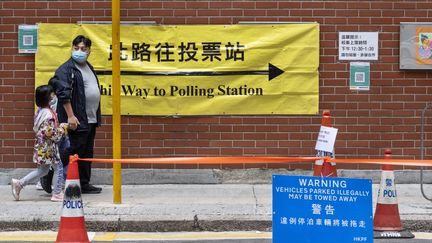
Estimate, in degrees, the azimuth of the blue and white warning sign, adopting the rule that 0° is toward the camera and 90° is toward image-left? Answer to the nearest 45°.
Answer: approximately 0°

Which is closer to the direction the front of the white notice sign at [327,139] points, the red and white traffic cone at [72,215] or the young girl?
the red and white traffic cone

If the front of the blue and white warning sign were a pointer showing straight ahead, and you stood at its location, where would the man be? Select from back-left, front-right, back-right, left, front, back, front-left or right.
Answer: back-right
